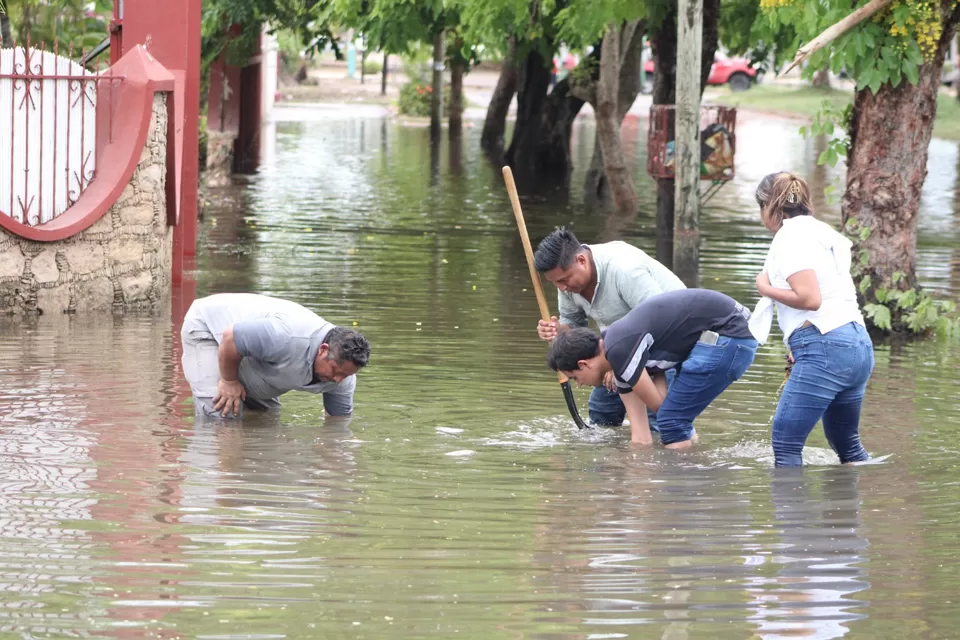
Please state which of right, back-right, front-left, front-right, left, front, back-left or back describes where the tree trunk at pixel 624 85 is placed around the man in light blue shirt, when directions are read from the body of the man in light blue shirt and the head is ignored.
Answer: back-right

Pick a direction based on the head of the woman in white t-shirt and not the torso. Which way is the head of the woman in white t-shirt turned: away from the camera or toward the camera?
away from the camera

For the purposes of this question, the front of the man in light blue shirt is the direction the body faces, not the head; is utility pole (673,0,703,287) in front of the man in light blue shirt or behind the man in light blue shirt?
behind

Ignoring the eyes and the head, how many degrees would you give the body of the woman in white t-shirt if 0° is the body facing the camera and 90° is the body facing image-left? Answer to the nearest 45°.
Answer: approximately 135°

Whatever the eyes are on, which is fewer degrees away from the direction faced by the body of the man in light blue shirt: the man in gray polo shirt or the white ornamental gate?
the man in gray polo shirt

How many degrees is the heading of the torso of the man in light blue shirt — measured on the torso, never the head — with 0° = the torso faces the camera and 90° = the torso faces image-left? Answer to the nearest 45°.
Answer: approximately 45°

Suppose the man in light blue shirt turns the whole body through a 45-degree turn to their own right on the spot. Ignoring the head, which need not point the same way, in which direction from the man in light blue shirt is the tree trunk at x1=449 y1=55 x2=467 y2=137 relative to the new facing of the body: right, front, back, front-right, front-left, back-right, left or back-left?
right
